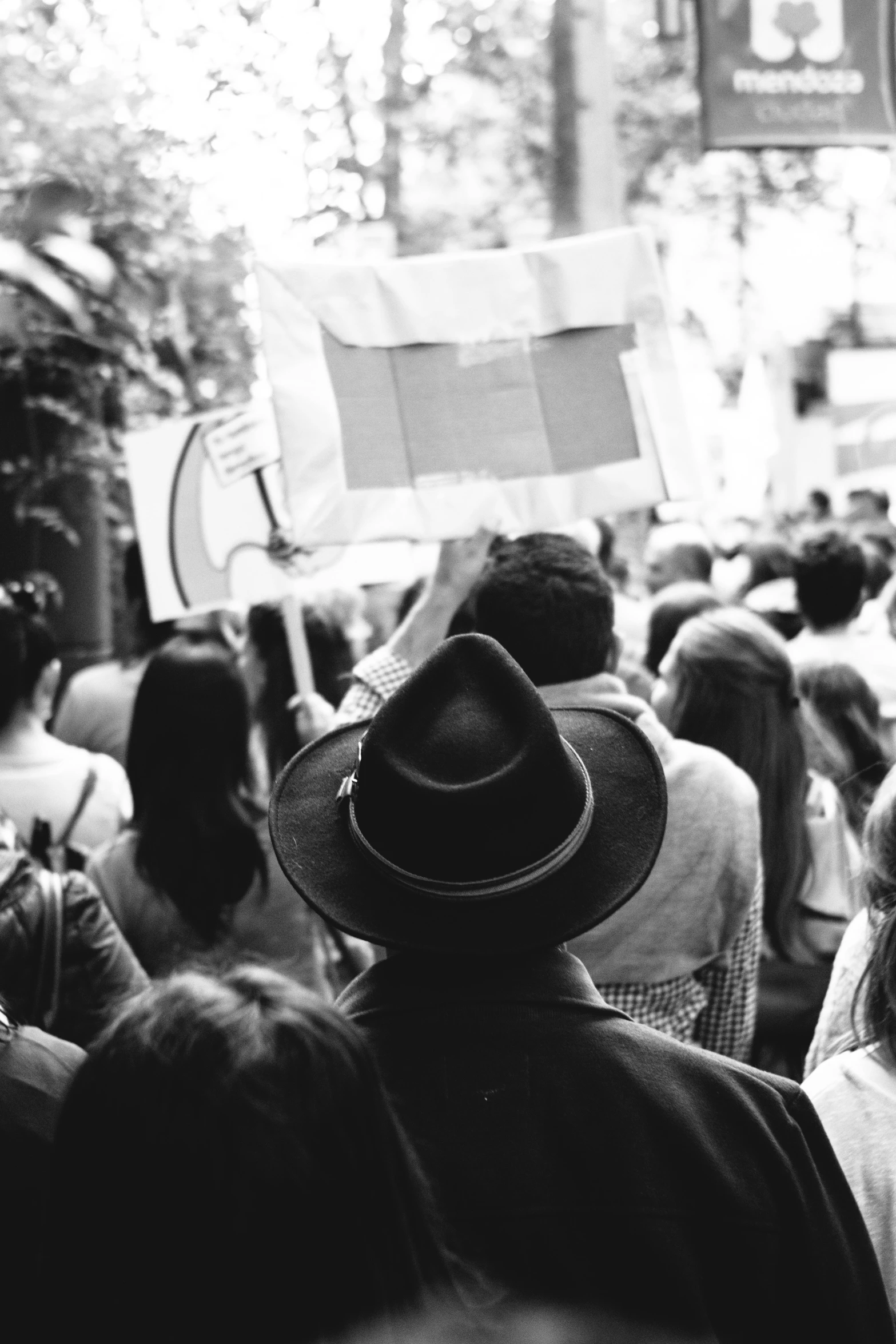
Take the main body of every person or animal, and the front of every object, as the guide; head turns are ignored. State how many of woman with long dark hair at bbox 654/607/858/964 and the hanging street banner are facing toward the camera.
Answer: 1

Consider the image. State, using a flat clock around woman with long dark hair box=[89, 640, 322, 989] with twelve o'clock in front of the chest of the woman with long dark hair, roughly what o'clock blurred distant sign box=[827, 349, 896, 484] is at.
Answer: The blurred distant sign is roughly at 1 o'clock from the woman with long dark hair.

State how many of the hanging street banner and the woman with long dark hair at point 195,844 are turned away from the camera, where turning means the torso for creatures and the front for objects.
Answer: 1

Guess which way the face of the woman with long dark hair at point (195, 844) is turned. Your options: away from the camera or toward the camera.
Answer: away from the camera

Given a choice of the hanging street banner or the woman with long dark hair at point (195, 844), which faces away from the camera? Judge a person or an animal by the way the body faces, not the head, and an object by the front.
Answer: the woman with long dark hair

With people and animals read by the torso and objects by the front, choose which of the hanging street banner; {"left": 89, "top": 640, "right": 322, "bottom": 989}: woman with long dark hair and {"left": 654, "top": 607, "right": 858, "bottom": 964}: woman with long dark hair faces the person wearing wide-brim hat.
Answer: the hanging street banner

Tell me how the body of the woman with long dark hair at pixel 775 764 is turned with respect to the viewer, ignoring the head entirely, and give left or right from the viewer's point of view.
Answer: facing away from the viewer and to the left of the viewer

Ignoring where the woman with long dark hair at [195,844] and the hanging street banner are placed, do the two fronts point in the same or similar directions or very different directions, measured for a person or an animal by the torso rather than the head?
very different directions

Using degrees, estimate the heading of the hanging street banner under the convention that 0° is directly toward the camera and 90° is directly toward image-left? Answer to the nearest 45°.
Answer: approximately 0°

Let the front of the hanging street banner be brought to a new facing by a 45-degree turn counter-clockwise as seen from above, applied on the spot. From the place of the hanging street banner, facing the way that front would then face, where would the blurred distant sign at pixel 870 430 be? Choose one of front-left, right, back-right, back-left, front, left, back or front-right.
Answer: back-left

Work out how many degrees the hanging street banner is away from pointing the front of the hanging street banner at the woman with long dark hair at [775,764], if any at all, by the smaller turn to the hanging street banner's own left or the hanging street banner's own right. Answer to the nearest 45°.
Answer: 0° — it already faces them

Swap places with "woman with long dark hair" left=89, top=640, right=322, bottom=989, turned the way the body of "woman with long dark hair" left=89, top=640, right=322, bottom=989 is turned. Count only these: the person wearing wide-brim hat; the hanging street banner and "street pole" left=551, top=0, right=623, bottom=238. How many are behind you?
1

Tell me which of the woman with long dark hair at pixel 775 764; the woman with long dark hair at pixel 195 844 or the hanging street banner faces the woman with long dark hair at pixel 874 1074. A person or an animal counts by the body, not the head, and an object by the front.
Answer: the hanging street banner

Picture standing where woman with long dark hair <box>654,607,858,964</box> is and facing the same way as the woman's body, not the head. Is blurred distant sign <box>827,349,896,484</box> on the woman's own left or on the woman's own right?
on the woman's own right

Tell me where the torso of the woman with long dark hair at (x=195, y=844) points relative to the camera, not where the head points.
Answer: away from the camera

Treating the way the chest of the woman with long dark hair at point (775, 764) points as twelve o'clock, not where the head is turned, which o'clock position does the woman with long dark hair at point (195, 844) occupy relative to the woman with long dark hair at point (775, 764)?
the woman with long dark hair at point (195, 844) is roughly at 10 o'clock from the woman with long dark hair at point (775, 764).

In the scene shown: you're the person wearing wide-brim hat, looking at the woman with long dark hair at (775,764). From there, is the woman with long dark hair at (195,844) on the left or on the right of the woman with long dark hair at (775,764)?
left

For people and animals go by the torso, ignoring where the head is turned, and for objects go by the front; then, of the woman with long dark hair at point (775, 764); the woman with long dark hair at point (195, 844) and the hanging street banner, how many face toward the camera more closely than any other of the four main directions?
1

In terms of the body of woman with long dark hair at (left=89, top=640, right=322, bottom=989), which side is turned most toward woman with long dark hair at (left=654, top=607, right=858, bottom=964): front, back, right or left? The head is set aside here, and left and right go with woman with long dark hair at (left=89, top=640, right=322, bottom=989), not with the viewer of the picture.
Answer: right
